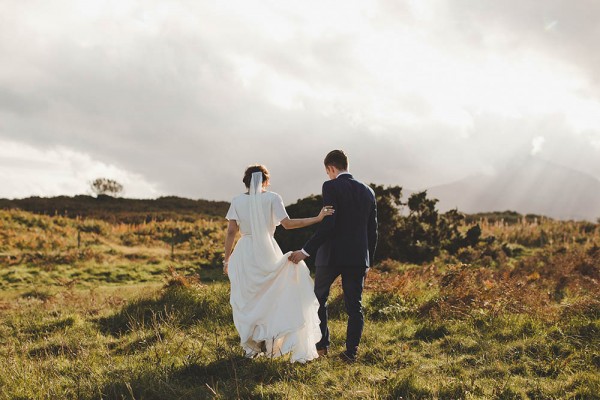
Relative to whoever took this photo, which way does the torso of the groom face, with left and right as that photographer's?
facing away from the viewer and to the left of the viewer

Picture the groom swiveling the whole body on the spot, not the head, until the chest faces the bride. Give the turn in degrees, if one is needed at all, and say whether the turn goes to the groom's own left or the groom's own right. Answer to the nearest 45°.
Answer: approximately 45° to the groom's own left

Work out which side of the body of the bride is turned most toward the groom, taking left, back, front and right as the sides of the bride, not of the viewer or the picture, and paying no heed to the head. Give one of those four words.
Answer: right

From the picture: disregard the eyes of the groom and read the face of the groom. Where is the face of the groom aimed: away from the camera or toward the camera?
away from the camera

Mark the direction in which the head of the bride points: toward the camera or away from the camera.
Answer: away from the camera

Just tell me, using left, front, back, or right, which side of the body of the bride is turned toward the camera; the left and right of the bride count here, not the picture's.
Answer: back
